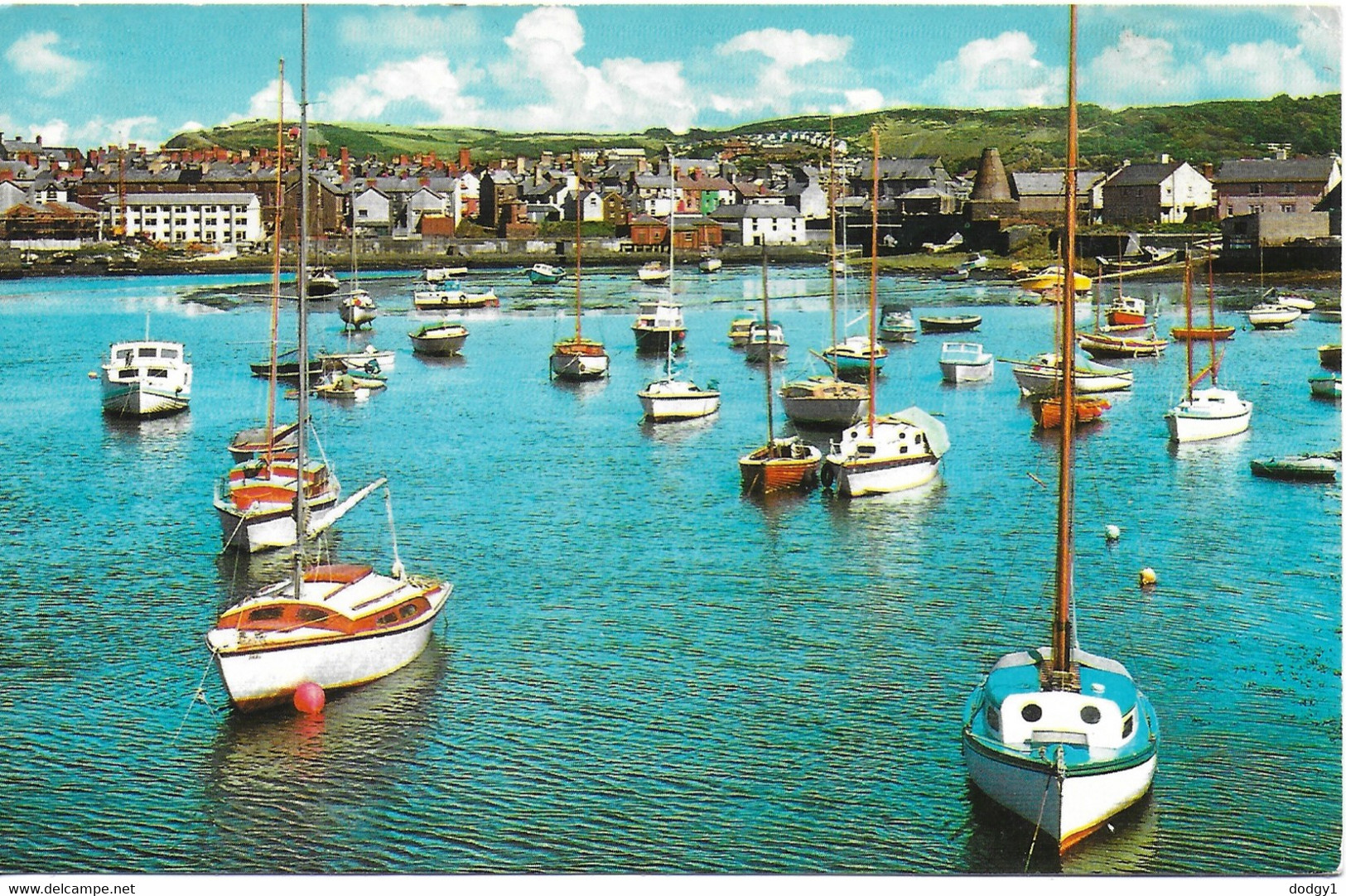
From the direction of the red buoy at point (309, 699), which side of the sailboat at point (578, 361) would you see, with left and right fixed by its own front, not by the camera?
front

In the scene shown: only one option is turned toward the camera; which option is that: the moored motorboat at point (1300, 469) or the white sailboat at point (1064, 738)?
the white sailboat

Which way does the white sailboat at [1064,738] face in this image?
toward the camera

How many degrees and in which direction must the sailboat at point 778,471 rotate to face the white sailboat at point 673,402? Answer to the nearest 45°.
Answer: approximately 135° to its right

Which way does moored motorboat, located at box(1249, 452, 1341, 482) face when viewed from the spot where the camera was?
facing to the left of the viewer

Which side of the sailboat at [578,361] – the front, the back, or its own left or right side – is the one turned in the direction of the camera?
front

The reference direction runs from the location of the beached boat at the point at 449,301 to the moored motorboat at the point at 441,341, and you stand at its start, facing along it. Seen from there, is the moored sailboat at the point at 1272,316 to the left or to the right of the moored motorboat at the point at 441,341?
left

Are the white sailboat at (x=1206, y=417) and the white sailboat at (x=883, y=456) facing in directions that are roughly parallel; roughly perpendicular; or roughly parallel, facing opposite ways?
roughly parallel

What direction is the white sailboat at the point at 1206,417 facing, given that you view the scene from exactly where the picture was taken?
facing the viewer and to the left of the viewer

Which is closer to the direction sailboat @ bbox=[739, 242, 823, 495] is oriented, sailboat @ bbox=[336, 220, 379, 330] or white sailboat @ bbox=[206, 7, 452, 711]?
the white sailboat

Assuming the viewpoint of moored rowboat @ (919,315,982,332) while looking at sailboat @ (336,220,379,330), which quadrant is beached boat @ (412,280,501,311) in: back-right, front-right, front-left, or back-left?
front-right

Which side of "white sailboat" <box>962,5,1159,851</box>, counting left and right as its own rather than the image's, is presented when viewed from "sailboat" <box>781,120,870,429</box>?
back
